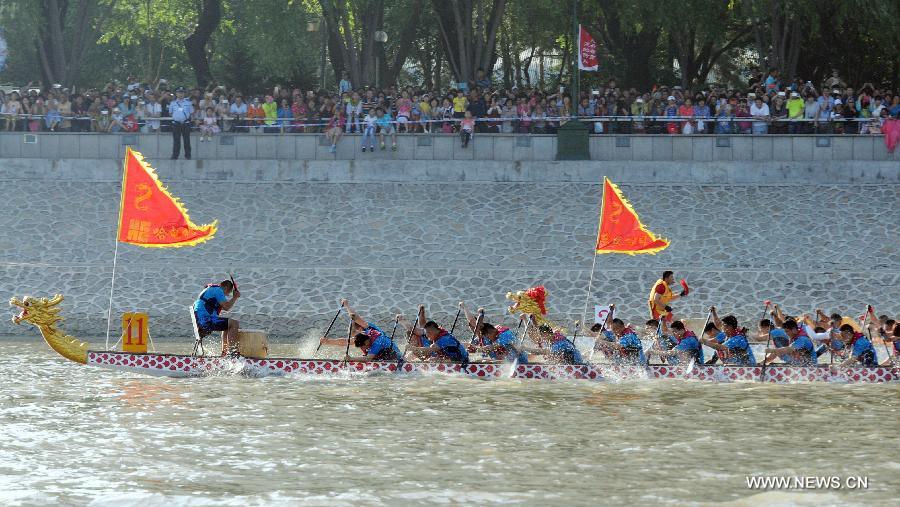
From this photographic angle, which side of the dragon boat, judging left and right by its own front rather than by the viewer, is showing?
left

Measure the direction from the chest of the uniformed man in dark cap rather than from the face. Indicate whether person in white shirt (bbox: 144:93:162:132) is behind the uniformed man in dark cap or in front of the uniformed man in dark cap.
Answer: behind

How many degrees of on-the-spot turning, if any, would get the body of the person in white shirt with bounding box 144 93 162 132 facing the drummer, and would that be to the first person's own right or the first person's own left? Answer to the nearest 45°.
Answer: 0° — they already face them

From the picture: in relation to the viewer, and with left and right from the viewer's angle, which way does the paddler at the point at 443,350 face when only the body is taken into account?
facing to the left of the viewer

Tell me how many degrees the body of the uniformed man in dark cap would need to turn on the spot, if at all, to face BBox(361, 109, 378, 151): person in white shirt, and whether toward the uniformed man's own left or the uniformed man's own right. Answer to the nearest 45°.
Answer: approximately 90° to the uniformed man's own left

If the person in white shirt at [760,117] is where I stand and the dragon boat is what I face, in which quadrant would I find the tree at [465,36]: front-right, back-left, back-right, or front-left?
back-right

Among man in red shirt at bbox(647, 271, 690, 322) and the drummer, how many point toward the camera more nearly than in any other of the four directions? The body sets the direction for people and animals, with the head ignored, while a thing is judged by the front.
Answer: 0

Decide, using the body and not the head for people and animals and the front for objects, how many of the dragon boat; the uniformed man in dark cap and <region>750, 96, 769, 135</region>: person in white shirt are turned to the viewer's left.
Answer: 1

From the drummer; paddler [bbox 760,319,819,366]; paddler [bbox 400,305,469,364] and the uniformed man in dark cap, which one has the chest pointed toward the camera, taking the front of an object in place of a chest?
the uniformed man in dark cap

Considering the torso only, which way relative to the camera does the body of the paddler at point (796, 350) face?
to the viewer's left

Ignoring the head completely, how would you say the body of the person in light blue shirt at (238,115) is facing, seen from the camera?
toward the camera

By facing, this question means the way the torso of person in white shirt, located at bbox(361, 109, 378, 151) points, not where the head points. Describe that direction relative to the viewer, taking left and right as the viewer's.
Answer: facing the viewer

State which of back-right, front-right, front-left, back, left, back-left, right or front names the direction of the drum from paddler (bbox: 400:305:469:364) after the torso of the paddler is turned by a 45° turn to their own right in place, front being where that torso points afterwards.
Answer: front-left

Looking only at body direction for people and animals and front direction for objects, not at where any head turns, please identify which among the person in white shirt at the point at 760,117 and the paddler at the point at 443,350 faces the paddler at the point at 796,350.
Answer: the person in white shirt
